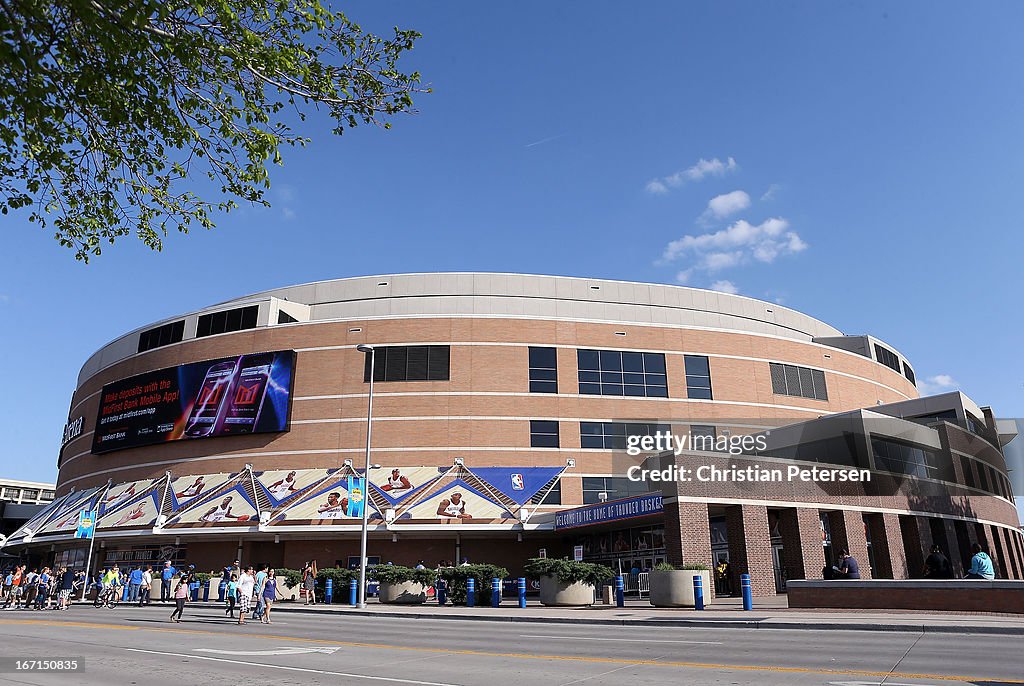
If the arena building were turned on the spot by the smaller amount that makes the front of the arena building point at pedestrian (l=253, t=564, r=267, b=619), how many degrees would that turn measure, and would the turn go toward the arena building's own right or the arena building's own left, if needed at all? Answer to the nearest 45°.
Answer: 0° — it already faces them

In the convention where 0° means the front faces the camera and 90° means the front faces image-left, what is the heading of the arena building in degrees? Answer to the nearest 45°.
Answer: approximately 0°

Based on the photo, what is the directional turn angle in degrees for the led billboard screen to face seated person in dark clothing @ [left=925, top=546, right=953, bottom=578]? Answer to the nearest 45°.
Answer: approximately 90° to its left

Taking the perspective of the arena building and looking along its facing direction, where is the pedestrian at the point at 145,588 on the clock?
The pedestrian is roughly at 2 o'clock from the arena building.

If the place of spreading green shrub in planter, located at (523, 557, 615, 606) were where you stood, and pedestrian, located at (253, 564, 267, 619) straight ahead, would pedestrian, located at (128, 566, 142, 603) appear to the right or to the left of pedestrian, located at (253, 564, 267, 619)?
right

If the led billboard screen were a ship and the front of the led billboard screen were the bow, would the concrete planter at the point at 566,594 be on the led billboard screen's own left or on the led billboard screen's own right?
on the led billboard screen's own left

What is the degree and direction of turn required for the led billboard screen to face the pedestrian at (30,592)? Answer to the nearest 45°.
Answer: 0° — it already faces them

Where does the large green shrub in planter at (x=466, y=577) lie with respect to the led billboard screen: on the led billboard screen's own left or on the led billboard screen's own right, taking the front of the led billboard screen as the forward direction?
on the led billboard screen's own left

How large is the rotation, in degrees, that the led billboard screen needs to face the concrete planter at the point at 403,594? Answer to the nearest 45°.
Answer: approximately 90° to its left

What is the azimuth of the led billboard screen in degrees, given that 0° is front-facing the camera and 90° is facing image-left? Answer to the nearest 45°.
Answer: approximately 45°
